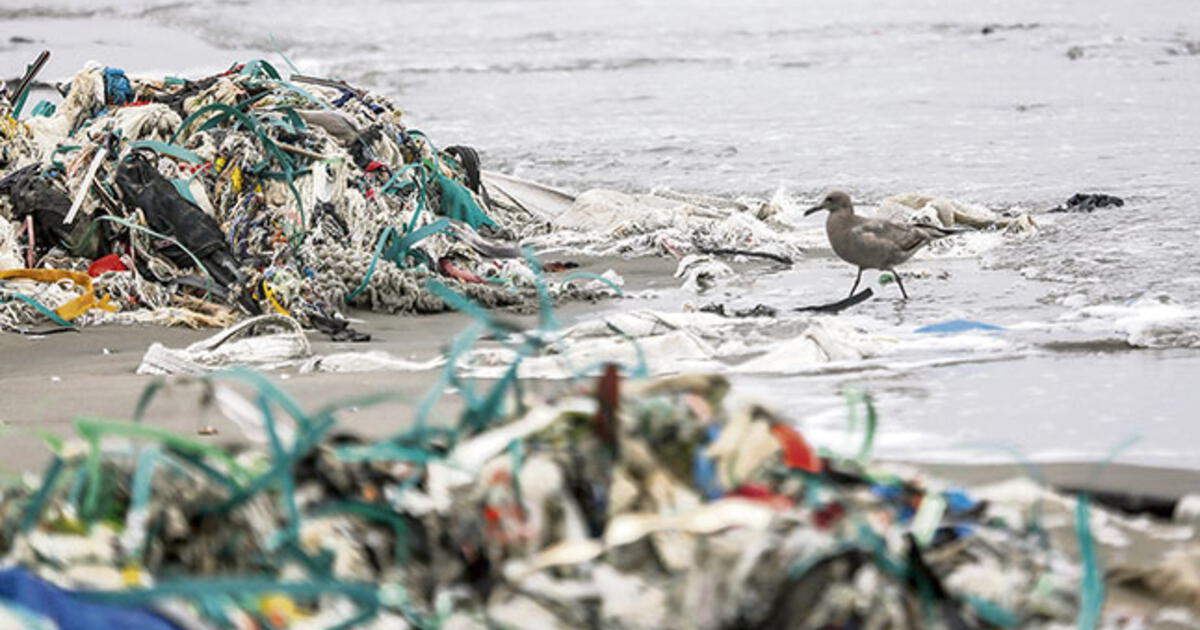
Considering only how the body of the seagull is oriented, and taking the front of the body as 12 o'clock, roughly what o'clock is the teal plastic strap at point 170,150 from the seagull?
The teal plastic strap is roughly at 12 o'clock from the seagull.

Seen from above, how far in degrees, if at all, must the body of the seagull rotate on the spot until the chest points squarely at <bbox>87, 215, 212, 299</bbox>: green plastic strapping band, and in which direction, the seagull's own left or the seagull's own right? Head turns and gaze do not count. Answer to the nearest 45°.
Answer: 0° — it already faces it

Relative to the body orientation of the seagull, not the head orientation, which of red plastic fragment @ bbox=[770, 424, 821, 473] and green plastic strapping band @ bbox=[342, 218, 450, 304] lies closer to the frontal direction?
the green plastic strapping band

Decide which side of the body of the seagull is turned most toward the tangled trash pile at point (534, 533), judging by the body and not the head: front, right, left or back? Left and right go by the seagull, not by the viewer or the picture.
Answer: left

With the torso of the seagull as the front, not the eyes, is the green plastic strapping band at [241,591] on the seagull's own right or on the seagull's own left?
on the seagull's own left

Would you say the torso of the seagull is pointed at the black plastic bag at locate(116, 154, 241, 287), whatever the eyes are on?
yes

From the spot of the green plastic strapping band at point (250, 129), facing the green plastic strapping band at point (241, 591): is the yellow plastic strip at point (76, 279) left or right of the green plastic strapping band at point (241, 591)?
right

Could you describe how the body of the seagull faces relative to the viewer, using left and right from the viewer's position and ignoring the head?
facing to the left of the viewer

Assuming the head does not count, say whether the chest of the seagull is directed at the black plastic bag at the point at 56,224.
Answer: yes

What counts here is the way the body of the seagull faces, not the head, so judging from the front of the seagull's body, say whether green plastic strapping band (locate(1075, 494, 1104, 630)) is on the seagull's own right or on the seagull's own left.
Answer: on the seagull's own left
